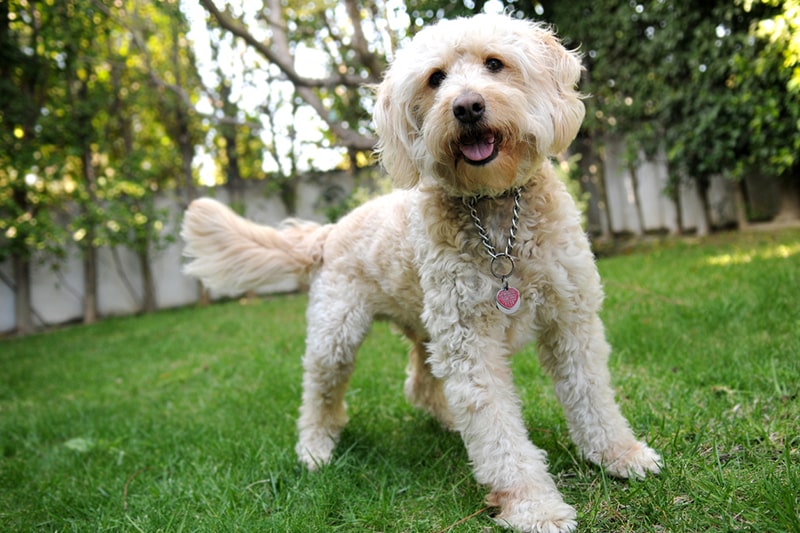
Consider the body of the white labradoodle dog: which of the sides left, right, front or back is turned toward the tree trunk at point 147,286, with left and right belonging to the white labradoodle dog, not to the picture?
back

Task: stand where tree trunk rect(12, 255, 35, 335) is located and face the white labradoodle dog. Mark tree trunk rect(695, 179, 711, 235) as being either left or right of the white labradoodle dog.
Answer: left

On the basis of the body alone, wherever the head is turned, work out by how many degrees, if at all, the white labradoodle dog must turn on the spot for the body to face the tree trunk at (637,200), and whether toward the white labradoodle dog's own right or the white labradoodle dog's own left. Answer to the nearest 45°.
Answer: approximately 90° to the white labradoodle dog's own left

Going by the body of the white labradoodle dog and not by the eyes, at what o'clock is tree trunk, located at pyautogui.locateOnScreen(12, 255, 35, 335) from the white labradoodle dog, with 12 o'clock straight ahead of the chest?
The tree trunk is roughly at 6 o'clock from the white labradoodle dog.

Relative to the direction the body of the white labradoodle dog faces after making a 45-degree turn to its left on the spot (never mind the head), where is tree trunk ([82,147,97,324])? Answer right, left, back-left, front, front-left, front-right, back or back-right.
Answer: back-left

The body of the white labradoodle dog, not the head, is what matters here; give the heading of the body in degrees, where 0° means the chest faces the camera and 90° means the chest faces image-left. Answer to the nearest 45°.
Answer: approximately 315°

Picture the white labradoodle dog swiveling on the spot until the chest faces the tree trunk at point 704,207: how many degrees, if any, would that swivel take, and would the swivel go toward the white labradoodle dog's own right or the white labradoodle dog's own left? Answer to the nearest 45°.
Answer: approximately 90° to the white labradoodle dog's own left
